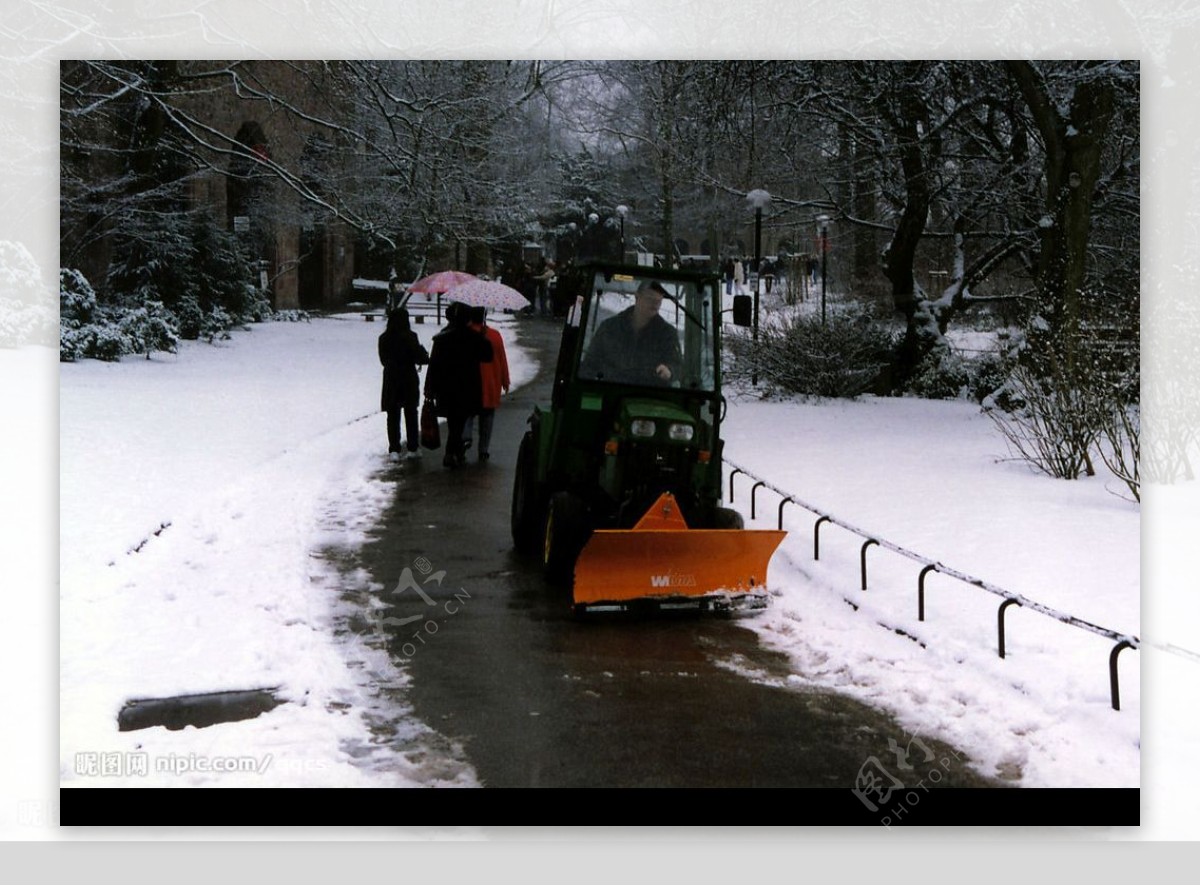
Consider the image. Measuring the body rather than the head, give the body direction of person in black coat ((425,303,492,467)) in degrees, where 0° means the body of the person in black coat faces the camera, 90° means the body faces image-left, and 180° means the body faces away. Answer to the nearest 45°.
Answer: approximately 180°
